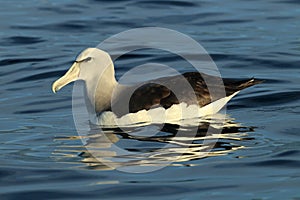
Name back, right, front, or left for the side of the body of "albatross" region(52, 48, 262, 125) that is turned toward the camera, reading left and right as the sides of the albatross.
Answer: left
